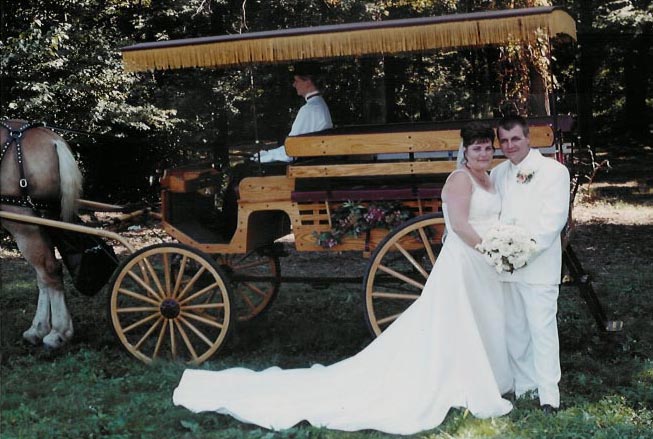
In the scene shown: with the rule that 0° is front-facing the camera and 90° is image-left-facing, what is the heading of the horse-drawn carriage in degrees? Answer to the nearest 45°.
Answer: approximately 90°

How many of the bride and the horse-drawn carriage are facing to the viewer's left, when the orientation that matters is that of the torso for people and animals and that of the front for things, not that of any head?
1

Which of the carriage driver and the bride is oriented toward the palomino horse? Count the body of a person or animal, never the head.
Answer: the carriage driver

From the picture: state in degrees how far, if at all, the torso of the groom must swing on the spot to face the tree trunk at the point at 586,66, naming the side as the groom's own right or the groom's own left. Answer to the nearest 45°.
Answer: approximately 135° to the groom's own right

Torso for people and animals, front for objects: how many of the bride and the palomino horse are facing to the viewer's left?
1

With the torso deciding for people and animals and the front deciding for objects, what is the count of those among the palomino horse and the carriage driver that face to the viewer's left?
2

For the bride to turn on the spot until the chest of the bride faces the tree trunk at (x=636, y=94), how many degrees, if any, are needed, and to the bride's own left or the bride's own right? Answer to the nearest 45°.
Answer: approximately 90° to the bride's own left

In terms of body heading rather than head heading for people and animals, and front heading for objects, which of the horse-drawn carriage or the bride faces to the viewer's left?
the horse-drawn carriage

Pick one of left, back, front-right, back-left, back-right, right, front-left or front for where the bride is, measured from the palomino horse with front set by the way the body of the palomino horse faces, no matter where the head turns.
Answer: back-left

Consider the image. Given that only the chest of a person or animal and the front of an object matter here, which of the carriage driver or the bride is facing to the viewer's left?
the carriage driver

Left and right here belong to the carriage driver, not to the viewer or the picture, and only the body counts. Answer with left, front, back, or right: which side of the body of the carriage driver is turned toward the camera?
left

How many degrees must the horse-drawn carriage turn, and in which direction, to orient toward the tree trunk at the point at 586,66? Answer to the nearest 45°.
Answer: approximately 135° to its right

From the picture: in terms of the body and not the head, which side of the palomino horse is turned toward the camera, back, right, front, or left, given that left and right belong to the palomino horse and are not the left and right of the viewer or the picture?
left
